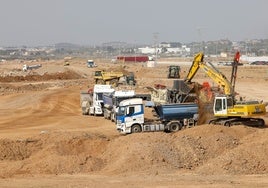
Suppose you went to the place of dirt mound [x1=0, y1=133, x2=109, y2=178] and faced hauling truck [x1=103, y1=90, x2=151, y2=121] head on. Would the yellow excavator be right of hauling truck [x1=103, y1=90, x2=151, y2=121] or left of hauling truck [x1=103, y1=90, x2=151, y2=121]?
right

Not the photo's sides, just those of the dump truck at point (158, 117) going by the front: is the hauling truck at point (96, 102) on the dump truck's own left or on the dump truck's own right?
on the dump truck's own right

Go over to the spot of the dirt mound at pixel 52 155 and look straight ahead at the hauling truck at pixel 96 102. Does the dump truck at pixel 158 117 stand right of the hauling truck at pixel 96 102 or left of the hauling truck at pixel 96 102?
right

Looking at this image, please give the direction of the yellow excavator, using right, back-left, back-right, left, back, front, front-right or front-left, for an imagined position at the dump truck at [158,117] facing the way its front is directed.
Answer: back-left

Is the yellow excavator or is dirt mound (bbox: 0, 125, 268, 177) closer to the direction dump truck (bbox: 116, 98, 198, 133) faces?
the dirt mound
